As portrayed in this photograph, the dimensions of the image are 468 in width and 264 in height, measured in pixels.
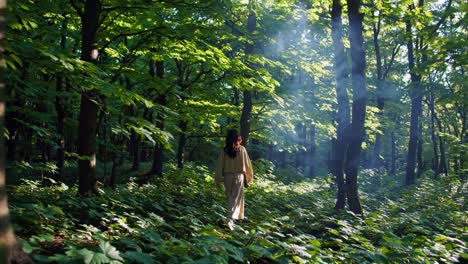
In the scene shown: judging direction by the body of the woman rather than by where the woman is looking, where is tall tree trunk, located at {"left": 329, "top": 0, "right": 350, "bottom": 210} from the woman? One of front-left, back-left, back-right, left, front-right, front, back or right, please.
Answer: front-right

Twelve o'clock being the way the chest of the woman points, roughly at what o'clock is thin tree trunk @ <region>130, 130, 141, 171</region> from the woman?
The thin tree trunk is roughly at 11 o'clock from the woman.

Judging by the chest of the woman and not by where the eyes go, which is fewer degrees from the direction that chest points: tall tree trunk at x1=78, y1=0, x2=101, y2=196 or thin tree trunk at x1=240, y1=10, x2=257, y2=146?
the thin tree trunk

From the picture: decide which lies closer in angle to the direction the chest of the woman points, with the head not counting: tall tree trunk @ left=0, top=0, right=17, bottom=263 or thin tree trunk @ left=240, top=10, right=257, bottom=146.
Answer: the thin tree trunk

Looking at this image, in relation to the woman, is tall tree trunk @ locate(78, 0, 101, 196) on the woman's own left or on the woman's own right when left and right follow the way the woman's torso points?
on the woman's own left

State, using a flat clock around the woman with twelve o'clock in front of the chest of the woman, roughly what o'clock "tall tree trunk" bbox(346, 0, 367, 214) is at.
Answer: The tall tree trunk is roughly at 2 o'clock from the woman.

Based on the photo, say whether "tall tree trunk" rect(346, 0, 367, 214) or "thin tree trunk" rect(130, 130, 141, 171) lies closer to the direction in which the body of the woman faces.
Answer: the thin tree trunk

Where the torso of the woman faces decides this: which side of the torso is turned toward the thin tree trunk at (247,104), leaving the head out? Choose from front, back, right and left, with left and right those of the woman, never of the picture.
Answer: front

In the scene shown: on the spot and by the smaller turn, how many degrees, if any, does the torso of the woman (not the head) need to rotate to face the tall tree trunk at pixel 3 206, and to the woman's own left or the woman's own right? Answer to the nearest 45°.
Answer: approximately 180°

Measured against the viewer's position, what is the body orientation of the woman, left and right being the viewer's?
facing away from the viewer

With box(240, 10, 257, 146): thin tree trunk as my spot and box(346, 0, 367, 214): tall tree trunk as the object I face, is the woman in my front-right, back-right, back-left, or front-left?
front-right
